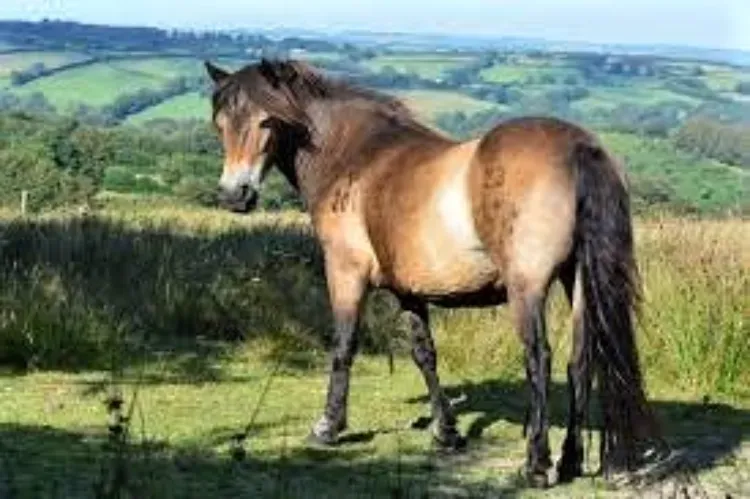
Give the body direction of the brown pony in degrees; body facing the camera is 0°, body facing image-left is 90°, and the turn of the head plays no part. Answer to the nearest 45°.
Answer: approximately 135°
